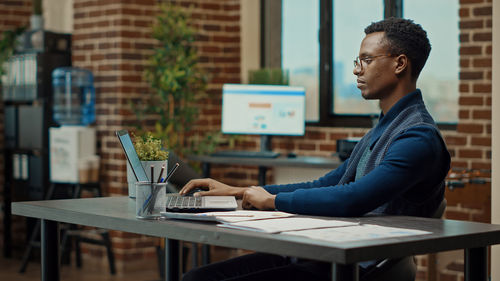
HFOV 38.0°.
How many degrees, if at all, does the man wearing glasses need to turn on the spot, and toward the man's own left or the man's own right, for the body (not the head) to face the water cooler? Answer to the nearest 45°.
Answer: approximately 45° to the man's own right

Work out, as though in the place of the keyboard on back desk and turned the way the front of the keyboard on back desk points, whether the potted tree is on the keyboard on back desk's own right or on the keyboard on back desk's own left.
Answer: on the keyboard on back desk's own right

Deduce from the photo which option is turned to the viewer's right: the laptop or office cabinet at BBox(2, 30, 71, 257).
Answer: the laptop

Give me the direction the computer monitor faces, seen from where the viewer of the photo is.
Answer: facing the viewer

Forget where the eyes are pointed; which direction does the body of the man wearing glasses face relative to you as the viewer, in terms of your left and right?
facing to the left of the viewer

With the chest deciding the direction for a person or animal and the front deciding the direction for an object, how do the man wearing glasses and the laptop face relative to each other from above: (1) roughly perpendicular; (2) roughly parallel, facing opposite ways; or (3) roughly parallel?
roughly parallel, facing opposite ways

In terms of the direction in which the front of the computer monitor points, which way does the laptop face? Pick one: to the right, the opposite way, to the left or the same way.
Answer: to the left

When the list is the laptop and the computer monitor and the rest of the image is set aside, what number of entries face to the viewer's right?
1

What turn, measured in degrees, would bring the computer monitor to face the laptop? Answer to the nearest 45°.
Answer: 0° — it already faces it

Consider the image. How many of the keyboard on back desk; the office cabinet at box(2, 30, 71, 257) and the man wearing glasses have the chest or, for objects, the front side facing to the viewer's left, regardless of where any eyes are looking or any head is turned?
1

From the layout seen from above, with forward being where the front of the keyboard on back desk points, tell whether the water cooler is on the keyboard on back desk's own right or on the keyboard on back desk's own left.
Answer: on the keyboard on back desk's own right

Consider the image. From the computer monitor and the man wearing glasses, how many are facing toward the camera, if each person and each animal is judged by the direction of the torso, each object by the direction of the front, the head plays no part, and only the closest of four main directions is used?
1

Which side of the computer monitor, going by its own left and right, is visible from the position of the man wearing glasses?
front

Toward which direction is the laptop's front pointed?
to the viewer's right

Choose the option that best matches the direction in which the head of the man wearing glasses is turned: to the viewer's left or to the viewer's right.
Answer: to the viewer's left

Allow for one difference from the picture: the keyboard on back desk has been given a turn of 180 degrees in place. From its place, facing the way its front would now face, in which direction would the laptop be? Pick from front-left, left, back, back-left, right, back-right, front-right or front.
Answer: back
